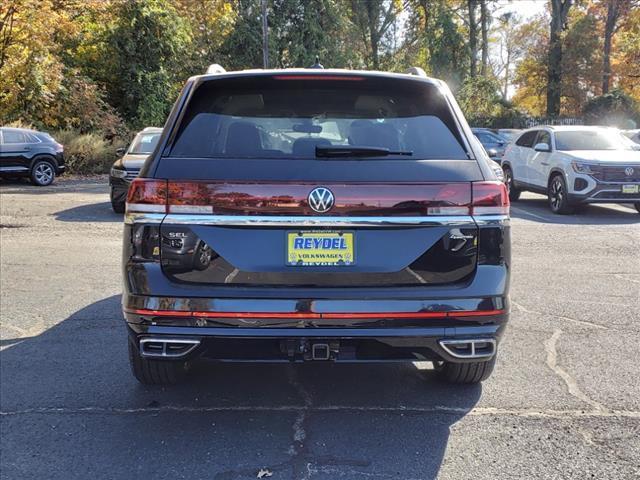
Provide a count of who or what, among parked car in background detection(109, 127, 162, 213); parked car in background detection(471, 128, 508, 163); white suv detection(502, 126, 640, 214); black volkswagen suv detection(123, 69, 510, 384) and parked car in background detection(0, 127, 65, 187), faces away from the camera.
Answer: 1

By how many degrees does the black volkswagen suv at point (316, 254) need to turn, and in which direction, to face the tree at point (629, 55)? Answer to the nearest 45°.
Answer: approximately 45° to its right

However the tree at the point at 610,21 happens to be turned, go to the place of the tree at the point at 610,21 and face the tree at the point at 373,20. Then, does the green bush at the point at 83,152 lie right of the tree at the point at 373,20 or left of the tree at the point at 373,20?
left

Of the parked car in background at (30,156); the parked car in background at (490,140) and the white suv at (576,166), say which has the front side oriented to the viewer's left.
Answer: the parked car in background at (30,156)

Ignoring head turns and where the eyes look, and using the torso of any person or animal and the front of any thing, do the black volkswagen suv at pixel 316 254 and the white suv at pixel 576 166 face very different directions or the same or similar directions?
very different directions

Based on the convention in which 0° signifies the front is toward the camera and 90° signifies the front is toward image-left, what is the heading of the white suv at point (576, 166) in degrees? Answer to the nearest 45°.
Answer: approximately 315°

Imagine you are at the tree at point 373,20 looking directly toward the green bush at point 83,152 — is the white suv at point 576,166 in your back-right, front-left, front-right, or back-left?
front-left

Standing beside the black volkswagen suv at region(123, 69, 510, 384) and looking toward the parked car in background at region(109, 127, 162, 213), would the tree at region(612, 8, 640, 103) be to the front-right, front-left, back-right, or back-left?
front-right

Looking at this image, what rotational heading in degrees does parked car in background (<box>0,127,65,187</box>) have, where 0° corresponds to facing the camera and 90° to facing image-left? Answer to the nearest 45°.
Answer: approximately 90°

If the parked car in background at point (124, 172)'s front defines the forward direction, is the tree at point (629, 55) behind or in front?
behind

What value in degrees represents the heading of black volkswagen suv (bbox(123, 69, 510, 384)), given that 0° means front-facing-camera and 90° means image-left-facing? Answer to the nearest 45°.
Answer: approximately 180°
